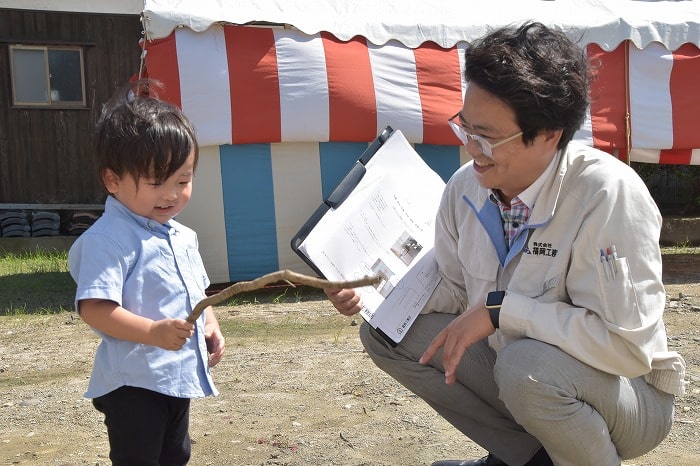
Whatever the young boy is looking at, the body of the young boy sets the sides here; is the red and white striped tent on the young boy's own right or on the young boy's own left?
on the young boy's own left

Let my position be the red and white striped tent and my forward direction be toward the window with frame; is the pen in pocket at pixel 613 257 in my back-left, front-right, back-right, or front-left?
back-left

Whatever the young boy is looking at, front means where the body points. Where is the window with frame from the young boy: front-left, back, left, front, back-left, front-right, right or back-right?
back-left

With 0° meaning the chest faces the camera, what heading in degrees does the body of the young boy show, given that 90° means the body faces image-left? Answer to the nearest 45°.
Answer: approximately 315°

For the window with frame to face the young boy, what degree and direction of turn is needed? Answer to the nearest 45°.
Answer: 0° — it already faces them

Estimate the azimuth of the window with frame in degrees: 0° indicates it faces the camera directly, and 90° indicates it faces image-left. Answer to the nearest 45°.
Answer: approximately 0°
